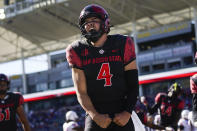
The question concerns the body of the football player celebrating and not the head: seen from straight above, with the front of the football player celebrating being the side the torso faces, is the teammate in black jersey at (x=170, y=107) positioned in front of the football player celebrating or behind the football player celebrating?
behind

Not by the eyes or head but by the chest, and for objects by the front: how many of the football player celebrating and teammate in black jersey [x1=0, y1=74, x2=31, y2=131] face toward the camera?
2

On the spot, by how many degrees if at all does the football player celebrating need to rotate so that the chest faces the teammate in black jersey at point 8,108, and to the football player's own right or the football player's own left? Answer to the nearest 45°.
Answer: approximately 135° to the football player's own right

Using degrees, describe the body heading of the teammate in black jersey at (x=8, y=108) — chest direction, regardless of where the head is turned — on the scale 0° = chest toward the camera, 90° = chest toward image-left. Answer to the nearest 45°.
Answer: approximately 0°

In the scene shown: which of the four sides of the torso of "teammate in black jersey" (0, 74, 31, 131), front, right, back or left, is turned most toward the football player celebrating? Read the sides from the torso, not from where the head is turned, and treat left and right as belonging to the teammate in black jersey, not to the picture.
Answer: front

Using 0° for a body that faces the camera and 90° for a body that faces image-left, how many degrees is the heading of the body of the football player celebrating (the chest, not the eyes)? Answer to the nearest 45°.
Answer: approximately 0°
